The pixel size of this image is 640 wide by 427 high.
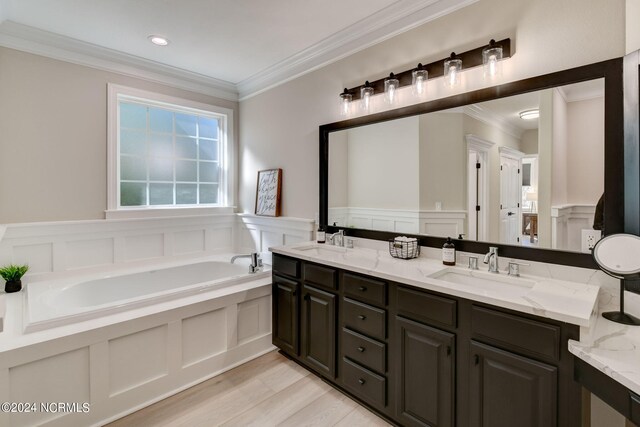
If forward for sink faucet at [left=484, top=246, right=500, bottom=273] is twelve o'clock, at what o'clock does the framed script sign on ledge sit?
The framed script sign on ledge is roughly at 2 o'clock from the sink faucet.

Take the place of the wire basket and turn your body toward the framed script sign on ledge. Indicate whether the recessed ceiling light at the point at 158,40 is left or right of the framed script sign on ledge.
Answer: left

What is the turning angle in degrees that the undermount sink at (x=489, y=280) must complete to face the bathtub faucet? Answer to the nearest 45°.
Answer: approximately 45° to its right

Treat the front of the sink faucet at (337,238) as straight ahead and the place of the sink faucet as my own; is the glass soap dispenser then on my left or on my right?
on my left

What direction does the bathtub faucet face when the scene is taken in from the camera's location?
facing to the left of the viewer

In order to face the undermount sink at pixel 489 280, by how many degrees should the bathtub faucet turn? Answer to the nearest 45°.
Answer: approximately 135° to its left

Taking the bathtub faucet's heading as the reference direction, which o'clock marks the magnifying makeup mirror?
The magnifying makeup mirror is roughly at 8 o'clock from the bathtub faucet.

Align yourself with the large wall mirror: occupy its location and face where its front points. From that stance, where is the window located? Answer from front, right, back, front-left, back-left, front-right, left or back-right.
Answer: front-right

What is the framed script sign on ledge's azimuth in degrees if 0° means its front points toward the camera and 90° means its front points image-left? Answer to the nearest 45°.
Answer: approximately 45°

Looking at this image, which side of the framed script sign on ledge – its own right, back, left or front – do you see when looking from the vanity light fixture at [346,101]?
left
